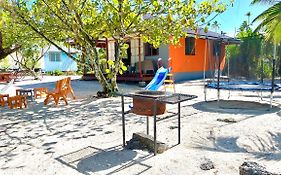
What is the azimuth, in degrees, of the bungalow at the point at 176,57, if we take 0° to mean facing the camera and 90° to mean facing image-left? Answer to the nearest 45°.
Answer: approximately 45°

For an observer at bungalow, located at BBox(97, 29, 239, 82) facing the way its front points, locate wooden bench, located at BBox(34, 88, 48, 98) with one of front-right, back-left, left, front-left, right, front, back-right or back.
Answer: front

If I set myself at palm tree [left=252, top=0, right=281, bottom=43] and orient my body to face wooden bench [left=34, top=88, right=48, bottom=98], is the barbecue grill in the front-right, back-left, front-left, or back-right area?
front-left

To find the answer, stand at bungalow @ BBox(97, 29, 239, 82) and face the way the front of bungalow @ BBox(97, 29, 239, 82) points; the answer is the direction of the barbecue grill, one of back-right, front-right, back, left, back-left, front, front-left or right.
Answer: front-left

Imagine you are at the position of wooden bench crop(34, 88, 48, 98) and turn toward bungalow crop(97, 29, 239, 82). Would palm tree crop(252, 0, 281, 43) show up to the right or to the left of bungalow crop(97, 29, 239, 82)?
right

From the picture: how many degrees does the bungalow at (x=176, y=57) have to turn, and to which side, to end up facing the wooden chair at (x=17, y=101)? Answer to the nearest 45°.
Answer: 0° — it already faces it

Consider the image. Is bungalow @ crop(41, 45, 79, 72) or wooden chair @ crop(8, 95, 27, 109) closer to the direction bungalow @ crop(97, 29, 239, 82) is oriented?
the wooden chair

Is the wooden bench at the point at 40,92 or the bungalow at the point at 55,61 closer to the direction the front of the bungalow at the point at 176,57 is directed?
the wooden bench

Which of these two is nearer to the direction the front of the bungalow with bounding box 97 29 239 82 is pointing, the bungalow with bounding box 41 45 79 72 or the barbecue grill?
the barbecue grill

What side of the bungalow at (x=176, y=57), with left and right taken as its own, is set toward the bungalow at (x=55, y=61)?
right

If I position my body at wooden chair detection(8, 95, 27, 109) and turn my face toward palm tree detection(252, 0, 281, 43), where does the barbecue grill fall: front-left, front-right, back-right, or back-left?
front-right

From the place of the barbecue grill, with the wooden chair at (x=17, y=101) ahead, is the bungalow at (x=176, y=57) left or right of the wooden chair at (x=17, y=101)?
right

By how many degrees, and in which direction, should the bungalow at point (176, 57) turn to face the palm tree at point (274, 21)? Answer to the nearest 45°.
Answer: approximately 90° to its left

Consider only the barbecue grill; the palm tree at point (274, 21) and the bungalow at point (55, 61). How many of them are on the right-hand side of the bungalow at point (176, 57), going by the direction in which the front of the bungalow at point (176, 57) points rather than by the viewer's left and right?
1

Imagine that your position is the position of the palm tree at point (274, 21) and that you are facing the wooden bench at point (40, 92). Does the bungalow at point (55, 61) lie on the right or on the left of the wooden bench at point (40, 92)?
right

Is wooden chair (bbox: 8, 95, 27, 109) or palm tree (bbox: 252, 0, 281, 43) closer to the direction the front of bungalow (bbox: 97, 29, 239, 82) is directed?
the wooden chair
